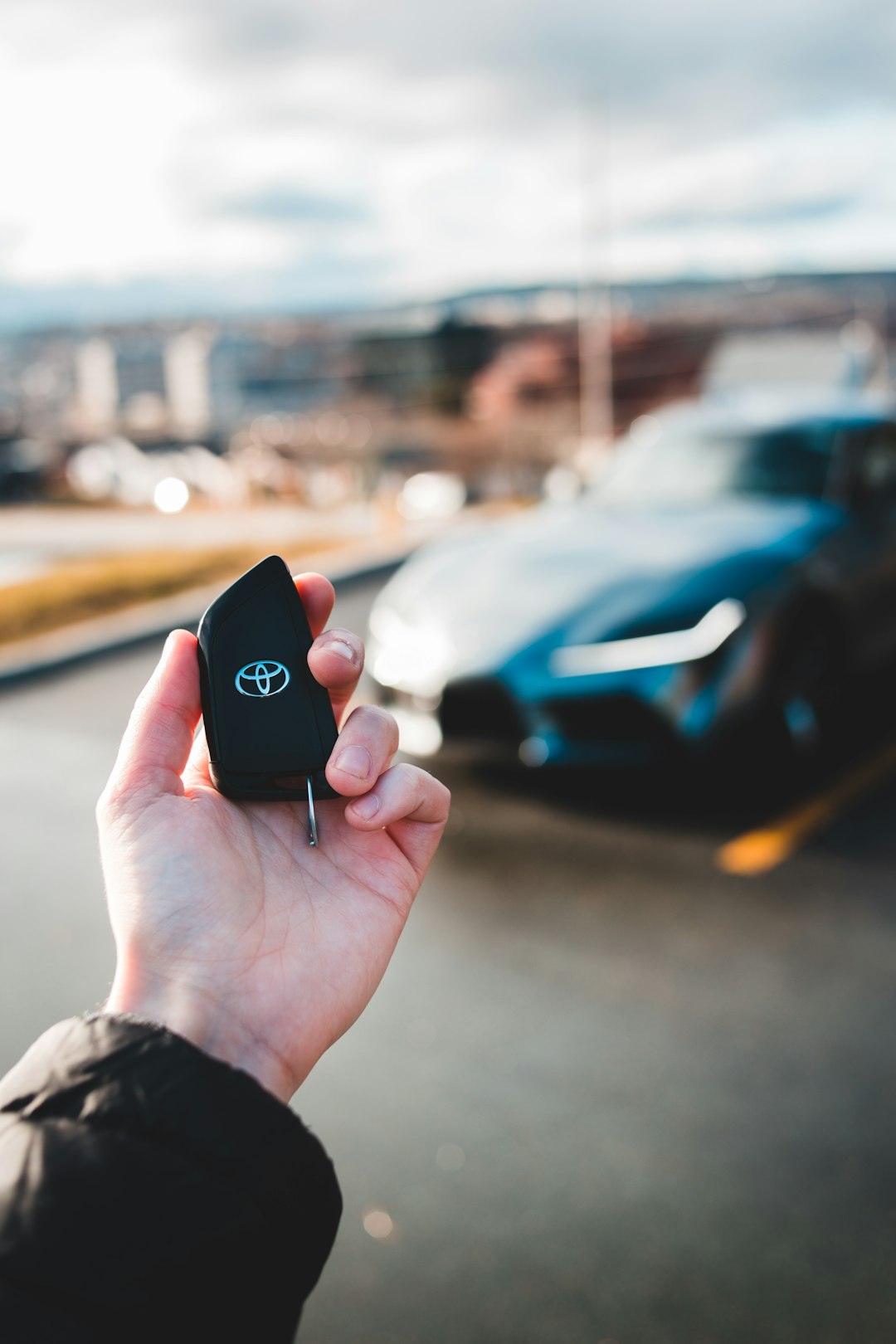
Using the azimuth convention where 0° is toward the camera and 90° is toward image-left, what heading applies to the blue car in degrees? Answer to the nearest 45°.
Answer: approximately 45°
